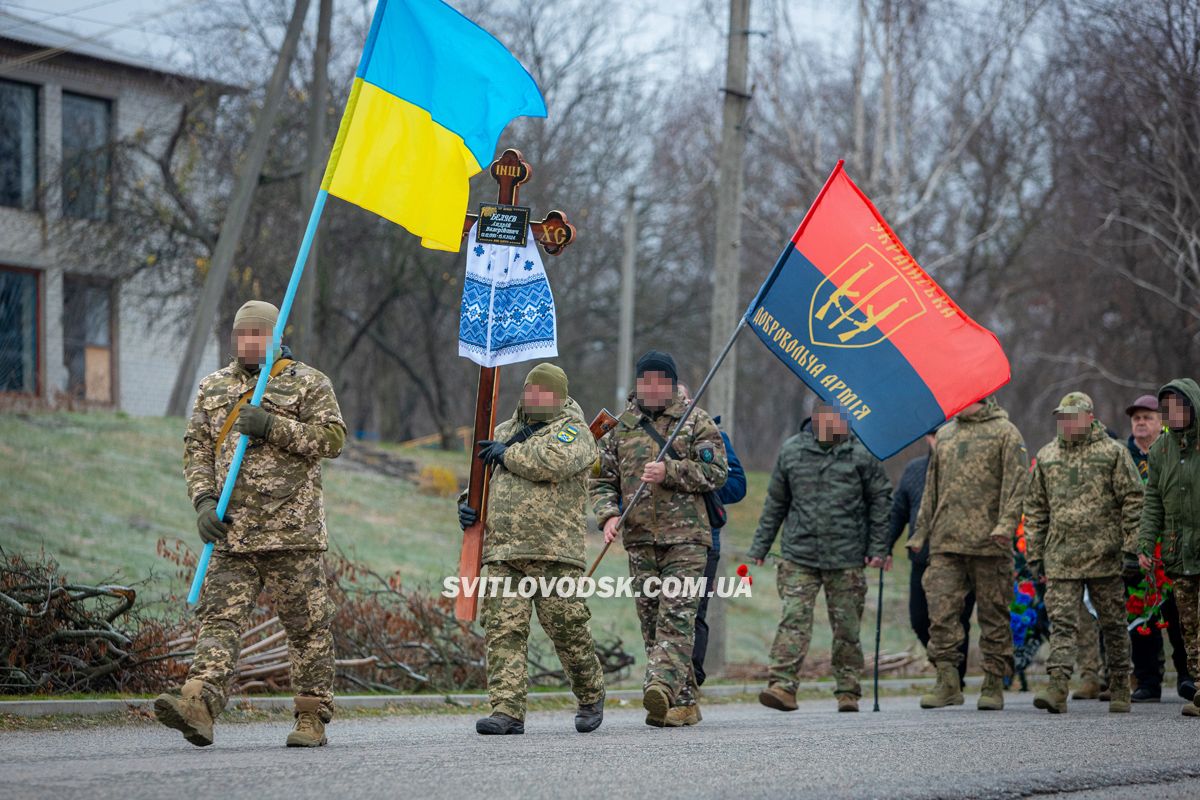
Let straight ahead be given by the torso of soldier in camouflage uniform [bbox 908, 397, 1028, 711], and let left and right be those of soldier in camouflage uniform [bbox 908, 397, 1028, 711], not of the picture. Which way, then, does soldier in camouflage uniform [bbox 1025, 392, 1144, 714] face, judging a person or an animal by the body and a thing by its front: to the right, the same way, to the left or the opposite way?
the same way

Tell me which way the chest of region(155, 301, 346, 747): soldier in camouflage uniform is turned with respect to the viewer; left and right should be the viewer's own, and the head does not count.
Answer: facing the viewer and to the left of the viewer

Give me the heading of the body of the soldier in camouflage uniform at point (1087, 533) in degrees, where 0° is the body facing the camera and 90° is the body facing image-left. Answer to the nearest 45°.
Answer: approximately 45°

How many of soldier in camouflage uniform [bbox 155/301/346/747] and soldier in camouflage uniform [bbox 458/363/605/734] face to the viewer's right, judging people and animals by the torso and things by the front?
0

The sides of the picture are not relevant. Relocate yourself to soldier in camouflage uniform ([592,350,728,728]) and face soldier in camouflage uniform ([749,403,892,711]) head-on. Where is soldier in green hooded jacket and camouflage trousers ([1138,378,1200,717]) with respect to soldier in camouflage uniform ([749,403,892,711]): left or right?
right

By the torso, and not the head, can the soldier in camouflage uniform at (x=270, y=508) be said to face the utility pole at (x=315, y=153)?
no

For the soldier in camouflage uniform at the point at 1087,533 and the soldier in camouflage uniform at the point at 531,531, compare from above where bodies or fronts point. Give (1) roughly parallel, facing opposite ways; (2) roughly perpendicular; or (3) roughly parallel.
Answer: roughly parallel

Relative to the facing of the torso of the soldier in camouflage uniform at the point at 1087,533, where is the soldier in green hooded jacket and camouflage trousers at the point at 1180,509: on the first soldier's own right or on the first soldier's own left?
on the first soldier's own left

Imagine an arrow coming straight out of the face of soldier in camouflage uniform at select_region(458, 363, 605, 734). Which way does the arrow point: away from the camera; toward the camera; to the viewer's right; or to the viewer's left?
toward the camera

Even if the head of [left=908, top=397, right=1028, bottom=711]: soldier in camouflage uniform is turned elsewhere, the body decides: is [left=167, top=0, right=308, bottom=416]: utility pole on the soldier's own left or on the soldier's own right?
on the soldier's own right

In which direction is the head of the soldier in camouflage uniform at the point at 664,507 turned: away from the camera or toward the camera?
toward the camera

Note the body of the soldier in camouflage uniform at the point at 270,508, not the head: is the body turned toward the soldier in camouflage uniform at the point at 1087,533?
no

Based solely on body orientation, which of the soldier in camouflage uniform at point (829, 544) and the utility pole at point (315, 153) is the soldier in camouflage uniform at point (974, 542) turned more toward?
the soldier in camouflage uniform

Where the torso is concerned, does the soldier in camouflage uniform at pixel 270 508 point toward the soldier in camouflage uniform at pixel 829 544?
no

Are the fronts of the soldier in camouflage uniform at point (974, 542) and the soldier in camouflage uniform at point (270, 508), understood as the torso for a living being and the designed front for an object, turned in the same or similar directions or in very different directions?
same or similar directions

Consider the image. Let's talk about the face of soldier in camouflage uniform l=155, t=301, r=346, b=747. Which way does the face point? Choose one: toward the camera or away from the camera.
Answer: toward the camera
